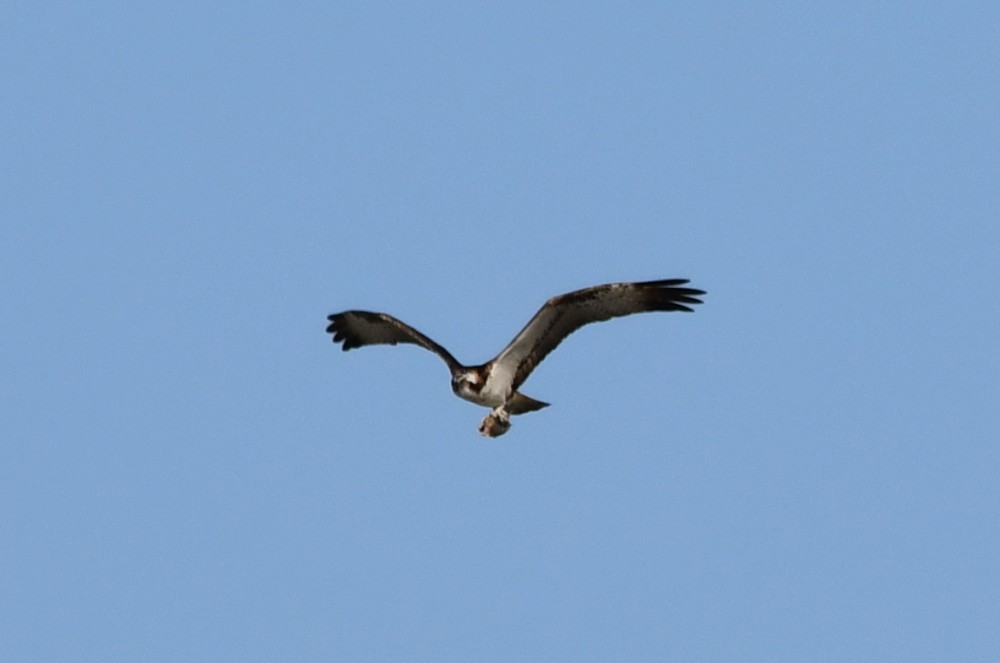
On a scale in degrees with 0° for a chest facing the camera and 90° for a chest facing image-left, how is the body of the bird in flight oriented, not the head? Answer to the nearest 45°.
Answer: approximately 45°
